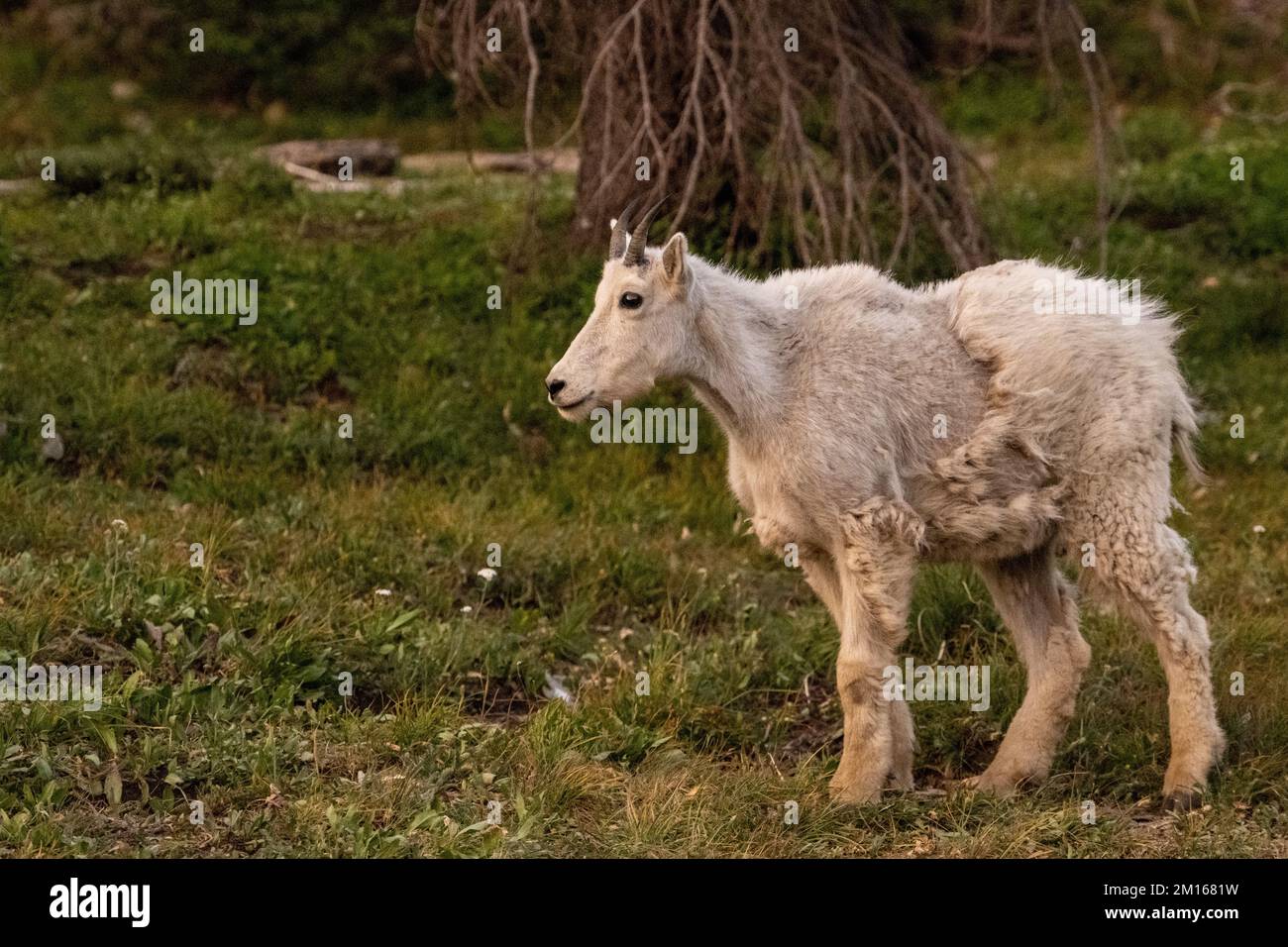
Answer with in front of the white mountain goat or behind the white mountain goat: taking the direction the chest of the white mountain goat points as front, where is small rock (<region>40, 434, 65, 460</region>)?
in front

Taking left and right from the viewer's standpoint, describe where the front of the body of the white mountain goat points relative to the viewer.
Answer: facing to the left of the viewer
